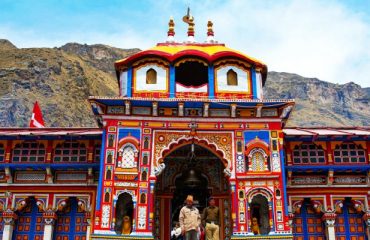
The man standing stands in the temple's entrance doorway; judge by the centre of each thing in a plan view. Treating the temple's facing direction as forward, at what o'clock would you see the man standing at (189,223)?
The man standing is roughly at 12 o'clock from the temple.

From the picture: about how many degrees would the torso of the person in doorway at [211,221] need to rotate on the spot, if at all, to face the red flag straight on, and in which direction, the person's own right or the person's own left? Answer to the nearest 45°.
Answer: approximately 135° to the person's own right

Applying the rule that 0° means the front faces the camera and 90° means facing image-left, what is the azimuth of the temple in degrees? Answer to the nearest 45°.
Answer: approximately 0°

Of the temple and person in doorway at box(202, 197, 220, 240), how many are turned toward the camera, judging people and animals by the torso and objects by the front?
2

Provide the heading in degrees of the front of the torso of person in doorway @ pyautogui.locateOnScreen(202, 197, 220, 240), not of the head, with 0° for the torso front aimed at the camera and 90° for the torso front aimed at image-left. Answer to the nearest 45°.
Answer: approximately 0°
